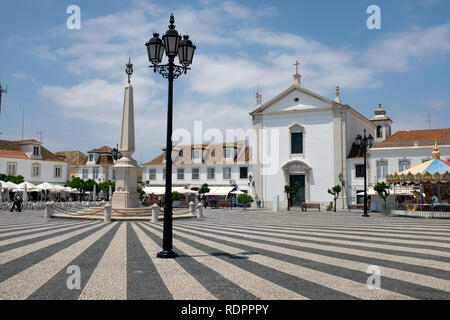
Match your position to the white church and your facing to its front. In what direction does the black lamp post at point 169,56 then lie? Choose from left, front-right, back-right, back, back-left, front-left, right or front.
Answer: front-left

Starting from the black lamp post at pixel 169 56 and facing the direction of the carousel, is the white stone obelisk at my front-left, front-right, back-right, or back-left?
front-left

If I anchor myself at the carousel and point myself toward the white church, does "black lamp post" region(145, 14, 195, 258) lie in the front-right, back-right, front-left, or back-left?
back-left

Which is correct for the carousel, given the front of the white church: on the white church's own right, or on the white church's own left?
on the white church's own left

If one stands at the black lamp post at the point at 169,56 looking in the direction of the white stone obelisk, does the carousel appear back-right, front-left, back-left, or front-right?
front-right

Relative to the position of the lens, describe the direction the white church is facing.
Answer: facing the viewer and to the left of the viewer

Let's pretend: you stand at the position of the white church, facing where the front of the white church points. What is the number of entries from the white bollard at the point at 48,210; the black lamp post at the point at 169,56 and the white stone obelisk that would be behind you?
0

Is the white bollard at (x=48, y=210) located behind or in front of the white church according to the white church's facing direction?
in front

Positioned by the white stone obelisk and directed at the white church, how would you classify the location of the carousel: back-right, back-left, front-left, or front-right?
front-right

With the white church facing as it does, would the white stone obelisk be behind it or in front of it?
in front

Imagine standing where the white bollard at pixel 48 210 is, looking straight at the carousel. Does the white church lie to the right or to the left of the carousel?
left
